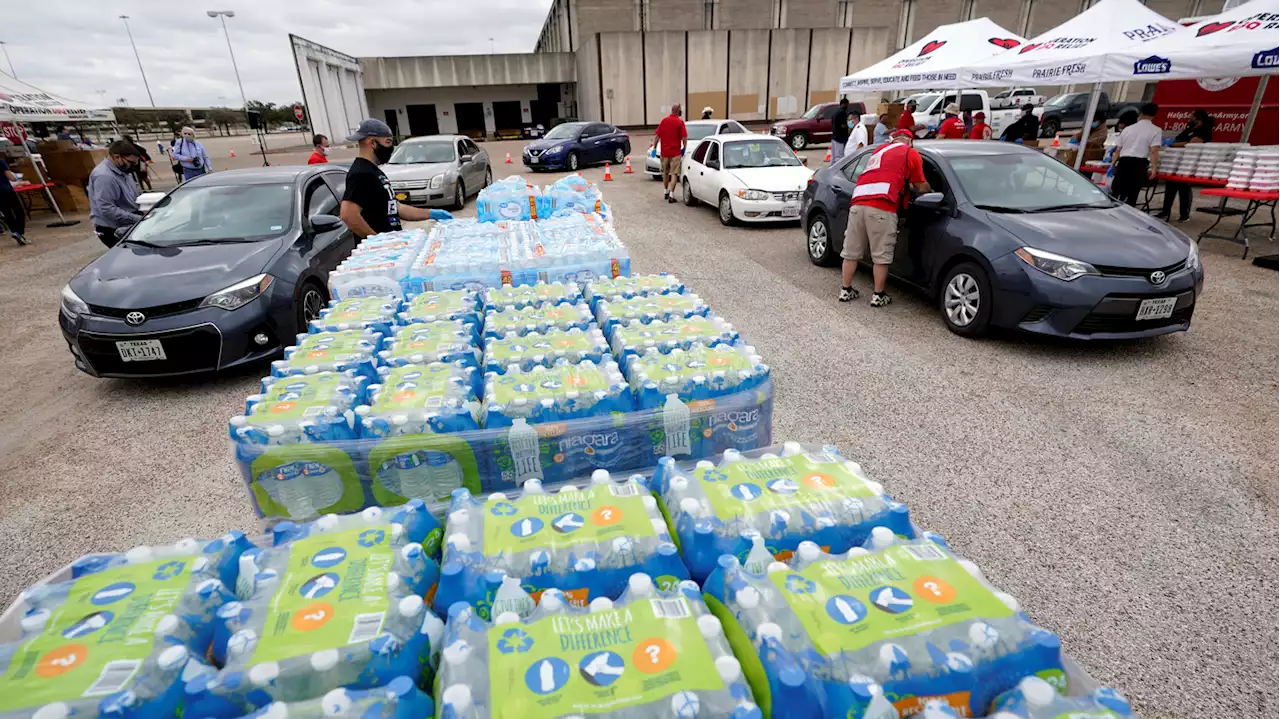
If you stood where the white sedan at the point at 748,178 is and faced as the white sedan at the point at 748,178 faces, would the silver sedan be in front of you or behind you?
behind

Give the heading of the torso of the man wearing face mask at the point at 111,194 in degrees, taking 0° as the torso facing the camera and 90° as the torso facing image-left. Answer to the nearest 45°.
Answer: approximately 270°

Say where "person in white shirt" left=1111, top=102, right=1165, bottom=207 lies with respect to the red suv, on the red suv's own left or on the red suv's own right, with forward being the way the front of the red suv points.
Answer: on the red suv's own left

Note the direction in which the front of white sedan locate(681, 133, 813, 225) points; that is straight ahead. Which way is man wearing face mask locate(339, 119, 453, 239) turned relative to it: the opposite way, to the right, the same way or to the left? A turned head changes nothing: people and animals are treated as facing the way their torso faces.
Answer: to the left

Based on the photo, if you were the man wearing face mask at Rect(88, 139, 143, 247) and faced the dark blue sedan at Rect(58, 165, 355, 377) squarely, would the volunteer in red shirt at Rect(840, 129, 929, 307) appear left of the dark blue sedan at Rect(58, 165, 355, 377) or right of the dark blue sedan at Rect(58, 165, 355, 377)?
left

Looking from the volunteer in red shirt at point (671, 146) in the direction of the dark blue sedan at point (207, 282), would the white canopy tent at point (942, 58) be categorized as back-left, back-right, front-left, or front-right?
back-left

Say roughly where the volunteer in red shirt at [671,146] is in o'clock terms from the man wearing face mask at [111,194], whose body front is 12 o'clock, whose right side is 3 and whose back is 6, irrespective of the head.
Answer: The volunteer in red shirt is roughly at 10 o'clock from the man wearing face mask.

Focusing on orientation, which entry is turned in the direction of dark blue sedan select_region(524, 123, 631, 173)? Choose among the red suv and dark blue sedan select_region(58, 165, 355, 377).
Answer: the red suv

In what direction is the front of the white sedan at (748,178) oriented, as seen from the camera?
facing the viewer and to the right of the viewer

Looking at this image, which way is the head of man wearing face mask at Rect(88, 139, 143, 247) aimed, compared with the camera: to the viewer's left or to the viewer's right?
to the viewer's right

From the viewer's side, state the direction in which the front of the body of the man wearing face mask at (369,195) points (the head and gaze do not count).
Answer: to the viewer's right

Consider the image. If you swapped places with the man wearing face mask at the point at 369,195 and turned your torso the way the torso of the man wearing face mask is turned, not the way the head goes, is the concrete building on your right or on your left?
on your left

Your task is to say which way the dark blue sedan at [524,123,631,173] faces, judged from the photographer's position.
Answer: facing the viewer and to the left of the viewer
